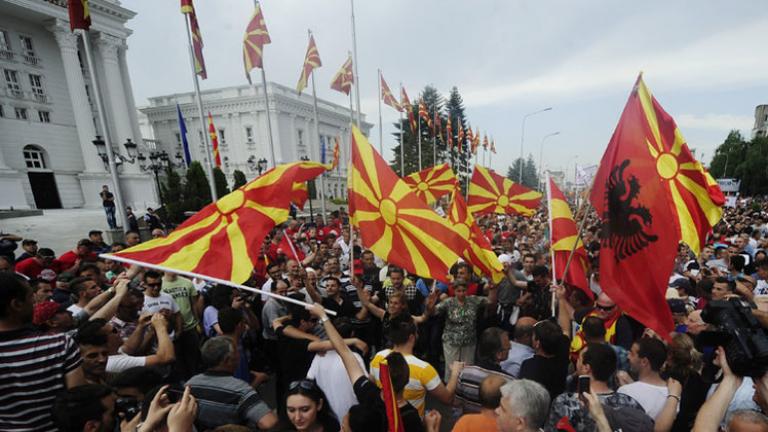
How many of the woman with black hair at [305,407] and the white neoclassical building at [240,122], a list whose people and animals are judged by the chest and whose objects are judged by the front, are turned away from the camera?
0

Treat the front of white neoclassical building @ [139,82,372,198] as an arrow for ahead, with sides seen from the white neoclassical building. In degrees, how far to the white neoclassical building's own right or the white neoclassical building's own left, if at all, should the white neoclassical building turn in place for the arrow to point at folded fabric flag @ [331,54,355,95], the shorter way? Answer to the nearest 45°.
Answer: approximately 45° to the white neoclassical building's own right

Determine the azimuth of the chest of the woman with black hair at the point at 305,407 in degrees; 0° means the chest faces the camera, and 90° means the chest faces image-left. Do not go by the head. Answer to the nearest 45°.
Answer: approximately 45°

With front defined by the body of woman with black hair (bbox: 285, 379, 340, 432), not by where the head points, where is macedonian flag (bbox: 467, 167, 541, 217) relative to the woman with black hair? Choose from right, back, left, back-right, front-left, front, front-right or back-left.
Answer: back

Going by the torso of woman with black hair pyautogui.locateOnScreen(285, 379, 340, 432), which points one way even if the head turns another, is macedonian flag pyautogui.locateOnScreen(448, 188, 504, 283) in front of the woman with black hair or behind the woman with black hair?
behind

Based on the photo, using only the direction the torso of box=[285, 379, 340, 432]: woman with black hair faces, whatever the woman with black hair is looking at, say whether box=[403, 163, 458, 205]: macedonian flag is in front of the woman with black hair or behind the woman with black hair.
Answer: behind

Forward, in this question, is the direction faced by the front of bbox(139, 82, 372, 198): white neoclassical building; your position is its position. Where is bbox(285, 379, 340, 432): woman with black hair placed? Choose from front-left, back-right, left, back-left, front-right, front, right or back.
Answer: front-right

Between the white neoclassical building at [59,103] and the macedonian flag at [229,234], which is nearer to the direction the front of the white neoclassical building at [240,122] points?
the macedonian flag

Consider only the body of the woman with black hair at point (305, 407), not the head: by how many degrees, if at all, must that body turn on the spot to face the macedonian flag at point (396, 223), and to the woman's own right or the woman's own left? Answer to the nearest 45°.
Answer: approximately 180°

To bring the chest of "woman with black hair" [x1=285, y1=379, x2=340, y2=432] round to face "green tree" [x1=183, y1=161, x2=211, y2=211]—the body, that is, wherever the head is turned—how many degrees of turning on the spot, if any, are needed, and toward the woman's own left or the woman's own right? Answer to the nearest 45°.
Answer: approximately 135° to the woman's own right

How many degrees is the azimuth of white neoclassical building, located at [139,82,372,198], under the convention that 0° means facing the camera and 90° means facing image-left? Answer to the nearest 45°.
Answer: approximately 315°
